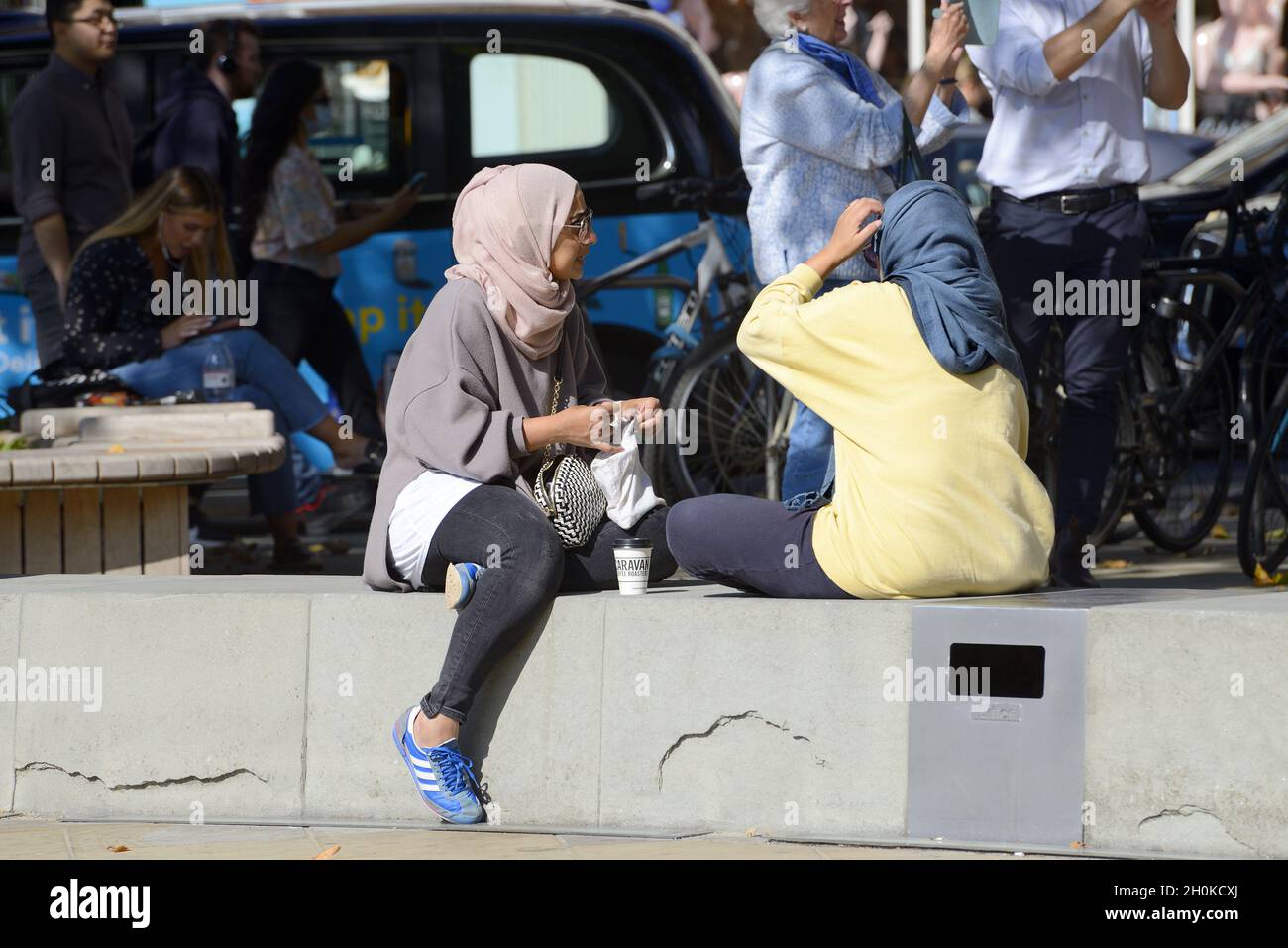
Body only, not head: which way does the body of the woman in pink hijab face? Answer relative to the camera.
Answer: to the viewer's right

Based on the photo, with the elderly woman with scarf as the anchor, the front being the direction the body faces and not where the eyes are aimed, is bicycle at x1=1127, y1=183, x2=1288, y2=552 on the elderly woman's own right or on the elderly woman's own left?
on the elderly woman's own left

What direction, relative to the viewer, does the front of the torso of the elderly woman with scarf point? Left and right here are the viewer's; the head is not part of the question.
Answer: facing to the right of the viewer

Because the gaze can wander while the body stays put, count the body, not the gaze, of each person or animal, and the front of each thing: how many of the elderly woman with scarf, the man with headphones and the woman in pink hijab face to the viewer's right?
3

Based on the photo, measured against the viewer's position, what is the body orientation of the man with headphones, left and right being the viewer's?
facing to the right of the viewer

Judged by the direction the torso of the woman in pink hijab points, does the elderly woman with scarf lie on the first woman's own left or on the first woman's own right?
on the first woman's own left

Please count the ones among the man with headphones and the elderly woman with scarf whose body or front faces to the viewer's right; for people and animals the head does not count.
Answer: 2

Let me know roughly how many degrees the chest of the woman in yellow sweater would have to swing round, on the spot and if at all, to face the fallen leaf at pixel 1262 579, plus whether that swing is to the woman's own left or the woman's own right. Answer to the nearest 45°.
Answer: approximately 90° to the woman's own right

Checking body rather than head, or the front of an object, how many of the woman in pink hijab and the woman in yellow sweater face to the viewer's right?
1

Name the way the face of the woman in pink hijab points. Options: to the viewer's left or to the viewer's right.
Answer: to the viewer's right

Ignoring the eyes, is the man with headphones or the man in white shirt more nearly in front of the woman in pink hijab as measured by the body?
the man in white shirt

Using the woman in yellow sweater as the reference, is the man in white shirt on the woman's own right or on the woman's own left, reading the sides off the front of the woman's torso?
on the woman's own right

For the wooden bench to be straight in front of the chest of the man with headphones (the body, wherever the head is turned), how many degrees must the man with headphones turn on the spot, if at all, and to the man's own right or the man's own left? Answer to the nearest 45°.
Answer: approximately 90° to the man's own right

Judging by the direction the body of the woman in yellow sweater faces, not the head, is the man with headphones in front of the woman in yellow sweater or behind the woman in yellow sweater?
in front

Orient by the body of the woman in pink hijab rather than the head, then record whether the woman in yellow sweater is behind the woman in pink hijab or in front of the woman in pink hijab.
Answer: in front

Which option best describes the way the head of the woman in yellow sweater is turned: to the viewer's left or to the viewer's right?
to the viewer's left
